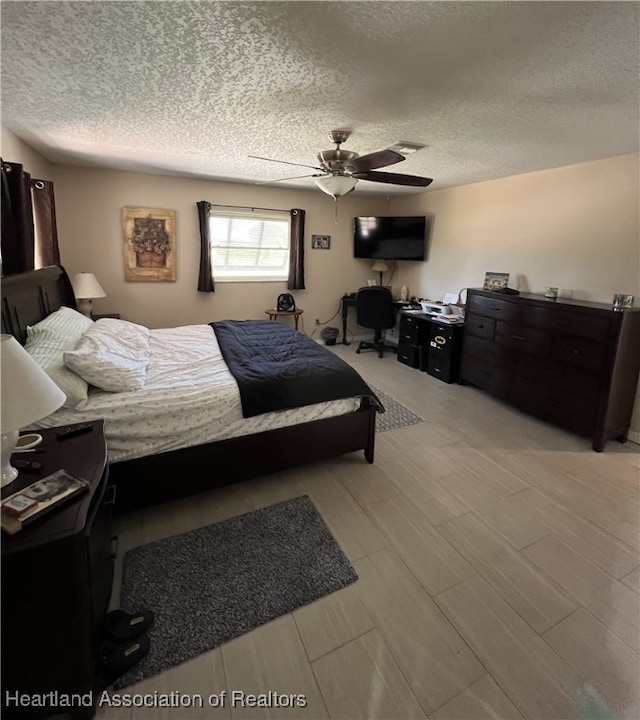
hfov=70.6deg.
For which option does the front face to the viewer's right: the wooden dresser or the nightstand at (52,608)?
the nightstand

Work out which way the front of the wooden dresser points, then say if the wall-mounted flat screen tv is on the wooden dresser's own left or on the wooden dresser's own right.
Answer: on the wooden dresser's own right

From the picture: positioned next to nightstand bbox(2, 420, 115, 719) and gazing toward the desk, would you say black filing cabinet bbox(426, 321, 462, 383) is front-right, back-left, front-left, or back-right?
front-right

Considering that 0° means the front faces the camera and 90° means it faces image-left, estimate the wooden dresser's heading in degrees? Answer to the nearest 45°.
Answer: approximately 45°

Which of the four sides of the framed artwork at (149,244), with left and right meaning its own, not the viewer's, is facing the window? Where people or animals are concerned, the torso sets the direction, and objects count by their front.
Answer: left

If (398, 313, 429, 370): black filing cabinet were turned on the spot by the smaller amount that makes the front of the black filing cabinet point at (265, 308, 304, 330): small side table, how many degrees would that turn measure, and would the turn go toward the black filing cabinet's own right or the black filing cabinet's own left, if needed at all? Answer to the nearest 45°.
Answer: approximately 45° to the black filing cabinet's own right

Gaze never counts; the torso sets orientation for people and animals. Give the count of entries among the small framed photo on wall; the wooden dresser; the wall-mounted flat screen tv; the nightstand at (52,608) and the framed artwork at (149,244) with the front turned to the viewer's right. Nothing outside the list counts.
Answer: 1

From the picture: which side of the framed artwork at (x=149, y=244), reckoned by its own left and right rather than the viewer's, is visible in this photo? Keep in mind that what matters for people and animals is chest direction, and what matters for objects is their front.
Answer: front

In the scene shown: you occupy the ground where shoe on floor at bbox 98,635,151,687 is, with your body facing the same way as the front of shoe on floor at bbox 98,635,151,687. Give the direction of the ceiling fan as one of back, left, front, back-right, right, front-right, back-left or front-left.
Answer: front

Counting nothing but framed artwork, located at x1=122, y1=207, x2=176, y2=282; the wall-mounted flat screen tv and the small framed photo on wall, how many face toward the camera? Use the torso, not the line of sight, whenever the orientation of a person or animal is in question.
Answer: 3

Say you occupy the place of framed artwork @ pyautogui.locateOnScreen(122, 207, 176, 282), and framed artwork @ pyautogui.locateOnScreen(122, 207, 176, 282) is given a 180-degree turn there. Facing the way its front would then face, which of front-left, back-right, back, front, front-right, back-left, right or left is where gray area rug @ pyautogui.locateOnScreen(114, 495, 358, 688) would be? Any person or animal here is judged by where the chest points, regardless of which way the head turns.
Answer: back

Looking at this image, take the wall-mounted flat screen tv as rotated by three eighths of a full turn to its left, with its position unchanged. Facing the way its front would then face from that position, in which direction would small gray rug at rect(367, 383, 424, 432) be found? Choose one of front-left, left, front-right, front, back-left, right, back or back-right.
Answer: back-right

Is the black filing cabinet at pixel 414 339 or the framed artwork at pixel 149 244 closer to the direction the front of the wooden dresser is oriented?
the framed artwork

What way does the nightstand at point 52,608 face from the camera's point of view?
to the viewer's right

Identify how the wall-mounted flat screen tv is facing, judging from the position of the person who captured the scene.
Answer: facing the viewer

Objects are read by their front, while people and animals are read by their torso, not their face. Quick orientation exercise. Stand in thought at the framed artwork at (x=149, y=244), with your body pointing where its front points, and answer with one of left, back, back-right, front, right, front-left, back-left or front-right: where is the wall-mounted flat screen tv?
left
